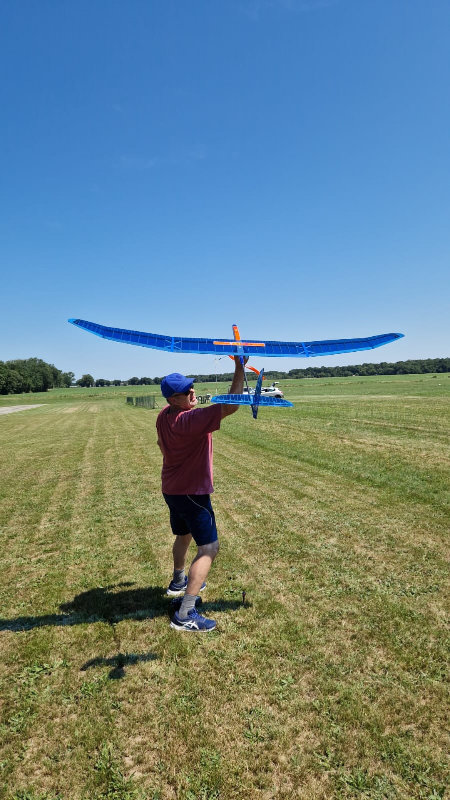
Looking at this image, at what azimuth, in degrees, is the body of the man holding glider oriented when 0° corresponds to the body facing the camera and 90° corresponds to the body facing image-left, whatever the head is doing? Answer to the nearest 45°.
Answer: approximately 225°

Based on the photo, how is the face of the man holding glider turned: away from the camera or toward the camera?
away from the camera
